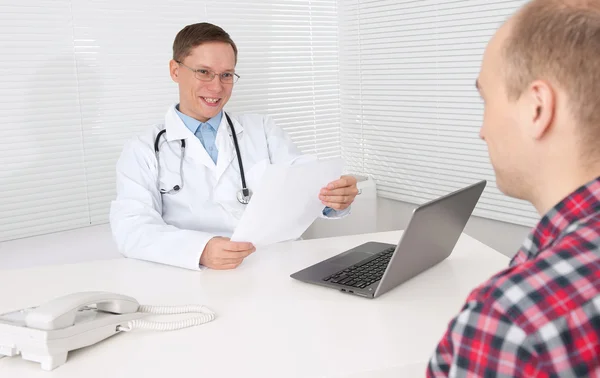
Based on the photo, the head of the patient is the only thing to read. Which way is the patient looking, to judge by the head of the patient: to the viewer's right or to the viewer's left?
to the viewer's left

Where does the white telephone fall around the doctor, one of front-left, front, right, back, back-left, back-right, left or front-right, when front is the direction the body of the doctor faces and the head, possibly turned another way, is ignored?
front-right

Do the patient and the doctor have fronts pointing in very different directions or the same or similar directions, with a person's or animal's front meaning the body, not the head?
very different directions

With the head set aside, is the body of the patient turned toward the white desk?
yes

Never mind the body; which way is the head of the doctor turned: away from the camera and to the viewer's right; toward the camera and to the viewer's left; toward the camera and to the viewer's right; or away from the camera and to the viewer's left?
toward the camera and to the viewer's right

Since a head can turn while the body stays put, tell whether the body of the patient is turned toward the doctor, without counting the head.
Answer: yes

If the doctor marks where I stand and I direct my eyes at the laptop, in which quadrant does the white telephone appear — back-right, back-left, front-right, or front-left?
front-right

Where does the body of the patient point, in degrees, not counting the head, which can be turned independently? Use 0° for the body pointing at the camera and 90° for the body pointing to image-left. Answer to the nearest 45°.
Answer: approximately 135°
